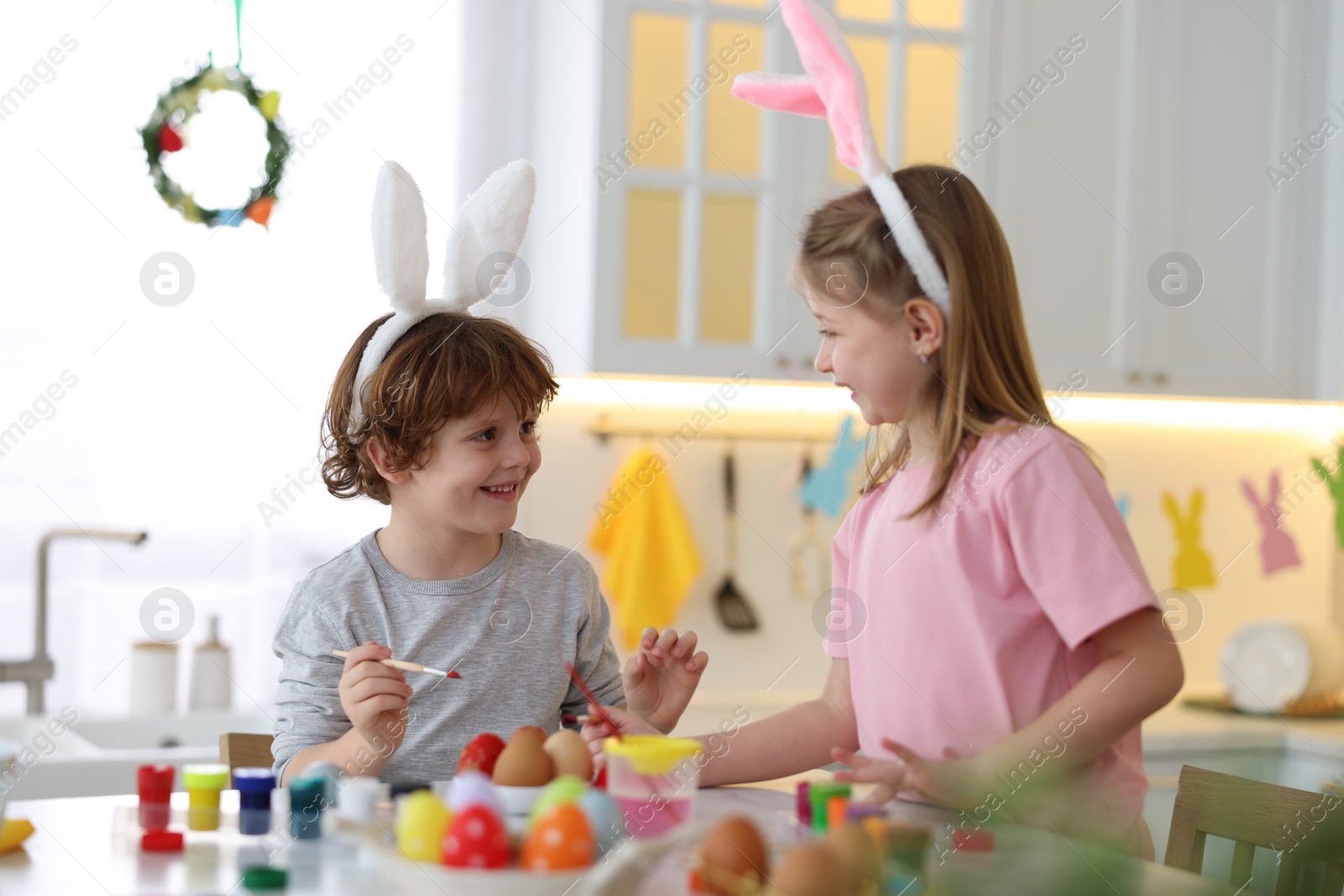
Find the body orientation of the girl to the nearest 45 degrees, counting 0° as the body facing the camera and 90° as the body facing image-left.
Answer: approximately 45°

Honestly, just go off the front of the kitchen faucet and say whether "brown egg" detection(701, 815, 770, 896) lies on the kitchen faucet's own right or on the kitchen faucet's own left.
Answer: on the kitchen faucet's own right

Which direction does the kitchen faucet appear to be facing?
to the viewer's right

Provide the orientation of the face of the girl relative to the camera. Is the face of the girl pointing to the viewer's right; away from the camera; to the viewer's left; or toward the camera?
to the viewer's left

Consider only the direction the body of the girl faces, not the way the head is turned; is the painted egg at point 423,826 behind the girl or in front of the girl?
in front

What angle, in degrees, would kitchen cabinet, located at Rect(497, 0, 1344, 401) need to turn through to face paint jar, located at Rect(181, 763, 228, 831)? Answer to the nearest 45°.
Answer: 0° — it already faces it

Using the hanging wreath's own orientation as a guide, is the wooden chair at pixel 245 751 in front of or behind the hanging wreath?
in front

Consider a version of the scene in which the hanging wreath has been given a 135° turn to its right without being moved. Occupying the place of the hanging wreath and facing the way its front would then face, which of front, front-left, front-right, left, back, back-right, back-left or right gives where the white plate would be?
back-right

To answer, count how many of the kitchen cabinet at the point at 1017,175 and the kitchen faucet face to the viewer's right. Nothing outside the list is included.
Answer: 1

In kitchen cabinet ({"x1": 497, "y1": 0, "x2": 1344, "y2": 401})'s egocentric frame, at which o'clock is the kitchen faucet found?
The kitchen faucet is roughly at 2 o'clock from the kitchen cabinet.

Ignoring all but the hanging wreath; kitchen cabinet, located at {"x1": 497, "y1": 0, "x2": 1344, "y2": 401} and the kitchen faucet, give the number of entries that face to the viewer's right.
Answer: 1
